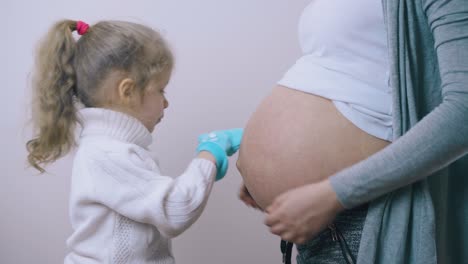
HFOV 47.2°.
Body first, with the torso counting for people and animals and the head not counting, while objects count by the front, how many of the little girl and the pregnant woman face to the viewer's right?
1

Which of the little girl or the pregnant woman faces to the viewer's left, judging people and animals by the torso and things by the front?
the pregnant woman

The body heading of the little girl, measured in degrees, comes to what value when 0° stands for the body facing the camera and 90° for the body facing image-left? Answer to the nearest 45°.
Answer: approximately 270°

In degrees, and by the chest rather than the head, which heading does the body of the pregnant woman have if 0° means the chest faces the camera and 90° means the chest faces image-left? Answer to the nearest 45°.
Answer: approximately 90°

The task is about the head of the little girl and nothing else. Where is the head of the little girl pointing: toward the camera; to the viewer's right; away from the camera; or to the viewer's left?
to the viewer's right
